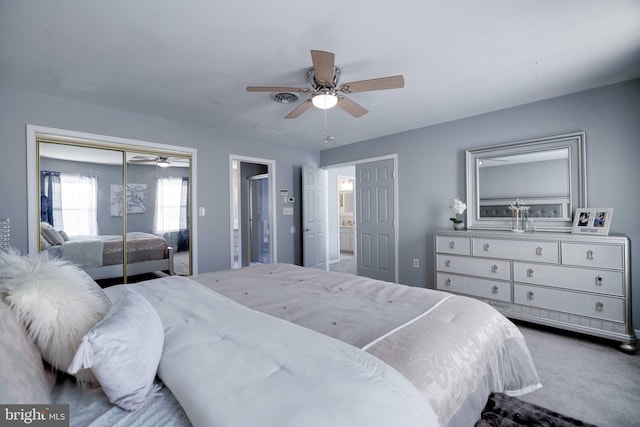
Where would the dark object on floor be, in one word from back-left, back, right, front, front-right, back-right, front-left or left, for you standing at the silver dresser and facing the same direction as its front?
front-left

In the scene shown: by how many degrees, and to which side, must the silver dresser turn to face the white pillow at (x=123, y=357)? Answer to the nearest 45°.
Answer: approximately 45° to its left

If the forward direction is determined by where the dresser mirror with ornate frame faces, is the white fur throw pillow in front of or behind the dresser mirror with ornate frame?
in front

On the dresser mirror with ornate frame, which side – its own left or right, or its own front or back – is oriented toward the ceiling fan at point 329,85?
front

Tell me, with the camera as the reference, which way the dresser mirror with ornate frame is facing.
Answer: facing the viewer and to the left of the viewer

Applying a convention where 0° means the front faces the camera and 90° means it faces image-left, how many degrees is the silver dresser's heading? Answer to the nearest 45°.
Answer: approximately 45°

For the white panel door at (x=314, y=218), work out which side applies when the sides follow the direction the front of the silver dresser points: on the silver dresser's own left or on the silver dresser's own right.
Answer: on the silver dresser's own right

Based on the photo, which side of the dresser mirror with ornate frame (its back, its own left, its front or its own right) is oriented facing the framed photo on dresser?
left

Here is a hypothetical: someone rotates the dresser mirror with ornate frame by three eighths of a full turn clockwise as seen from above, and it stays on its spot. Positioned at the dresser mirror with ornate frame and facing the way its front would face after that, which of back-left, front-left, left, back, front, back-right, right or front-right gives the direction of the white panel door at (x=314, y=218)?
left
